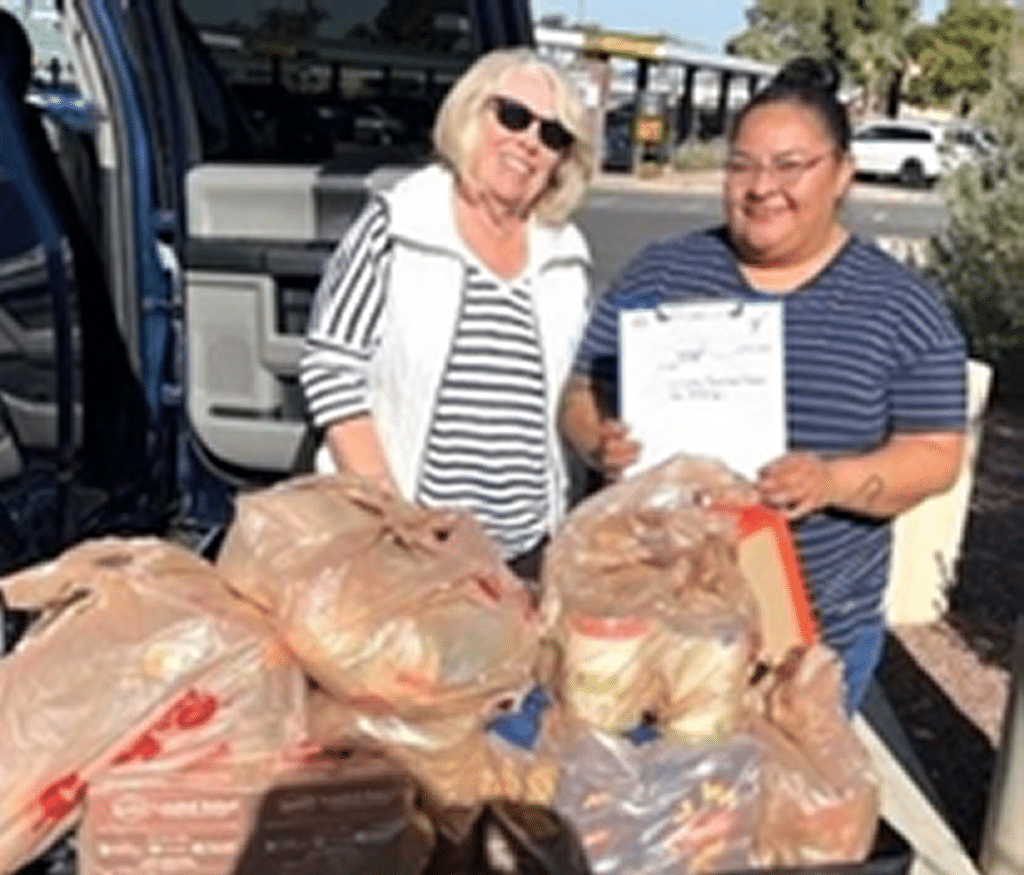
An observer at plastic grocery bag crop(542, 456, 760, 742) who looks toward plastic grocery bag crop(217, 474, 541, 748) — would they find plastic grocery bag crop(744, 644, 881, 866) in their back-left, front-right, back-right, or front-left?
back-left

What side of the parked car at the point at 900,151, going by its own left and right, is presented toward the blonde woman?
left

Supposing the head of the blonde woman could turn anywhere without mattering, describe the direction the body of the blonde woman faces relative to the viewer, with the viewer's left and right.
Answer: facing the viewer and to the right of the viewer

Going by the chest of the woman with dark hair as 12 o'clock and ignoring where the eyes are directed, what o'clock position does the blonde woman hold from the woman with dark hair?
The blonde woman is roughly at 2 o'clock from the woman with dark hair.

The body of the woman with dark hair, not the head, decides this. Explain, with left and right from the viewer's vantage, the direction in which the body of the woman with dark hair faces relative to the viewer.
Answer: facing the viewer and to the left of the viewer

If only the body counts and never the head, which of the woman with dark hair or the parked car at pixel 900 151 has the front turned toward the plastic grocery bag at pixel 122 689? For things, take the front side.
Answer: the woman with dark hair

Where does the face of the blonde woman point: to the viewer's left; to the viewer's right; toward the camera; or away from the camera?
toward the camera

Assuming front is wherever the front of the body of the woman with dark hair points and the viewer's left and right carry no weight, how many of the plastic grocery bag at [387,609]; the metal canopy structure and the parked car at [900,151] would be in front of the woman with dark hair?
1

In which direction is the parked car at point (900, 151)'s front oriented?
to the viewer's left
